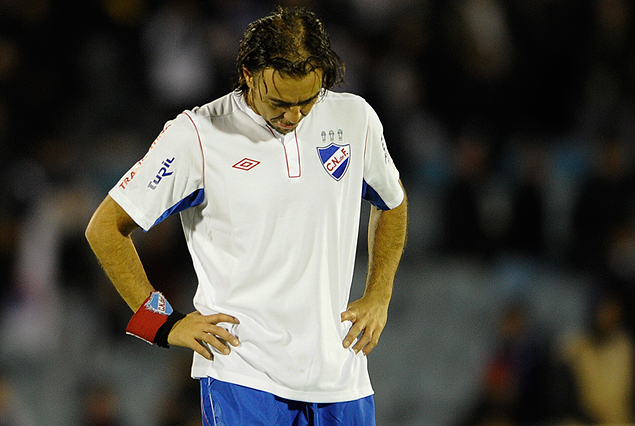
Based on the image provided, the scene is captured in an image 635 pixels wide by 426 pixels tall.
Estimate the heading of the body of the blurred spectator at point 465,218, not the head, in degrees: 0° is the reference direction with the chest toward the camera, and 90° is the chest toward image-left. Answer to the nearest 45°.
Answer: approximately 0°

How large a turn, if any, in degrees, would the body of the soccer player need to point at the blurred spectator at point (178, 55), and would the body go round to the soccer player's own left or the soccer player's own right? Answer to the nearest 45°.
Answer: approximately 180°

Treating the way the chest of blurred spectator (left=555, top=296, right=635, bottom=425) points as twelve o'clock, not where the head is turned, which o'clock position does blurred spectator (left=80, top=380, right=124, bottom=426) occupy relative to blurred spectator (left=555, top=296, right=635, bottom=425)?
blurred spectator (left=80, top=380, right=124, bottom=426) is roughly at 2 o'clock from blurred spectator (left=555, top=296, right=635, bottom=425).

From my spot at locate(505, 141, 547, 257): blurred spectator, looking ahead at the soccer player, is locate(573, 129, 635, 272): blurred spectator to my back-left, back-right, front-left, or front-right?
back-left

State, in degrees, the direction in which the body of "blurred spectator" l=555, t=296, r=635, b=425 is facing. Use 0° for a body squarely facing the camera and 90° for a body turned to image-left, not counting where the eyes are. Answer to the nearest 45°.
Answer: approximately 0°
